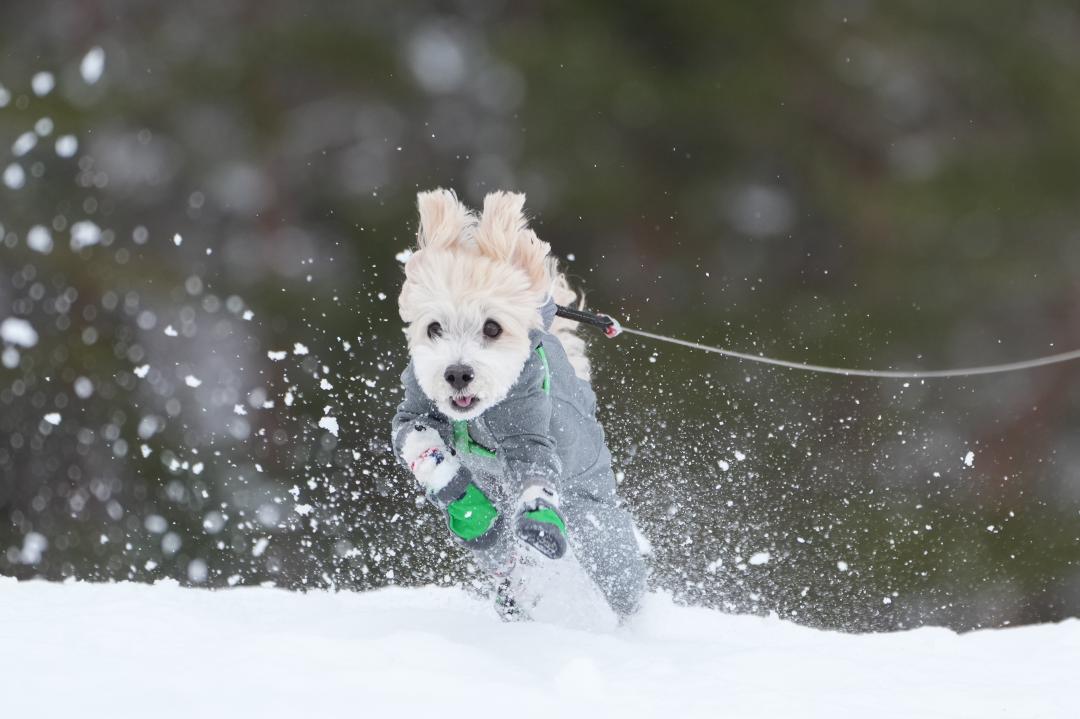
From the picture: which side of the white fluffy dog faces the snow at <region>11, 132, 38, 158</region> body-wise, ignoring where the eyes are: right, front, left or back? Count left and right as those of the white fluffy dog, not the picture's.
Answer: right

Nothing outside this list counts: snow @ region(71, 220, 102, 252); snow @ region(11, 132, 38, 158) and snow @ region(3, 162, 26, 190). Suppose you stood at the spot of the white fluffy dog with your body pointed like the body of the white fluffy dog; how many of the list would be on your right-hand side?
3

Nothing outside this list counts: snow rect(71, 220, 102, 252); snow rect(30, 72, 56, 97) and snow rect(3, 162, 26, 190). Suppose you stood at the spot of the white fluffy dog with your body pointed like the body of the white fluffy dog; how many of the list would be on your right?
3

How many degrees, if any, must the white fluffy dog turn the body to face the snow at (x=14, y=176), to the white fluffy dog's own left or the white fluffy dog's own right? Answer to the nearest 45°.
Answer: approximately 90° to the white fluffy dog's own right

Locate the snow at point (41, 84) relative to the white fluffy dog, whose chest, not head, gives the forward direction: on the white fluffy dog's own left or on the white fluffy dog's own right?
on the white fluffy dog's own right

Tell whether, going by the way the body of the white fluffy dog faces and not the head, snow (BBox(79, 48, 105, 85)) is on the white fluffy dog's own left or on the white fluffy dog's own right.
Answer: on the white fluffy dog's own right

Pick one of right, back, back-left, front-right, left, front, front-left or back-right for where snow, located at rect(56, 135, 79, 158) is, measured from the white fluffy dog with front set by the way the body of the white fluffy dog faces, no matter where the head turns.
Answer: right

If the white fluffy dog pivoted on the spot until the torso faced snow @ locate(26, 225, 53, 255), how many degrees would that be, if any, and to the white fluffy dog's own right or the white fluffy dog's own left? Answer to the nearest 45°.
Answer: approximately 90° to the white fluffy dog's own right

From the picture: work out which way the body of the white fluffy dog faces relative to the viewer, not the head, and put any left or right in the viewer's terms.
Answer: facing the viewer and to the left of the viewer
